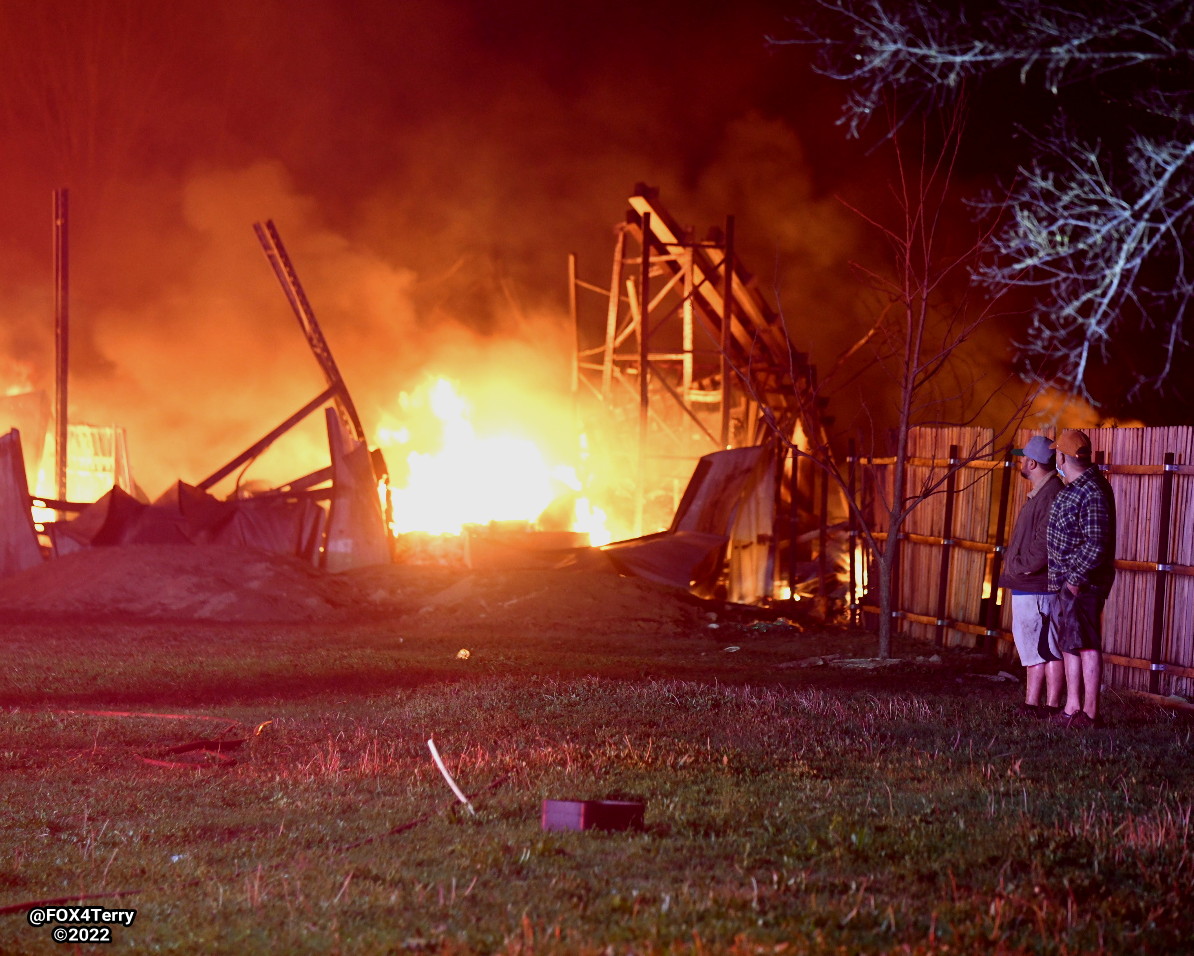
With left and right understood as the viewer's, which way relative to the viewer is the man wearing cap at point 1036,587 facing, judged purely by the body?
facing to the left of the viewer

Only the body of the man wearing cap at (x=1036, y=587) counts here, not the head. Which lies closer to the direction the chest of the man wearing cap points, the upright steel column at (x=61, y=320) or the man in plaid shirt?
the upright steel column

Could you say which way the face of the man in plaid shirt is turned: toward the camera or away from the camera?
away from the camera

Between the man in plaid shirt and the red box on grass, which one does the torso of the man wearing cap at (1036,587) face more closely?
the red box on grass

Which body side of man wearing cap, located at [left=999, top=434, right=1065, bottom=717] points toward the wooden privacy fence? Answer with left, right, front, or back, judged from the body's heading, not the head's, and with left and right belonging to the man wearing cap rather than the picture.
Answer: right
